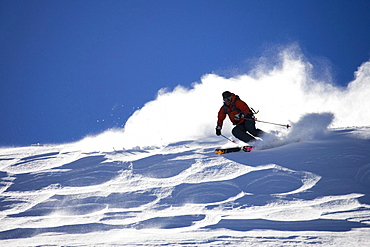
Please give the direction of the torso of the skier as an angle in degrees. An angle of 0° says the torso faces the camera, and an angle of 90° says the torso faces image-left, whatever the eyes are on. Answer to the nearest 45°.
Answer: approximately 45°
